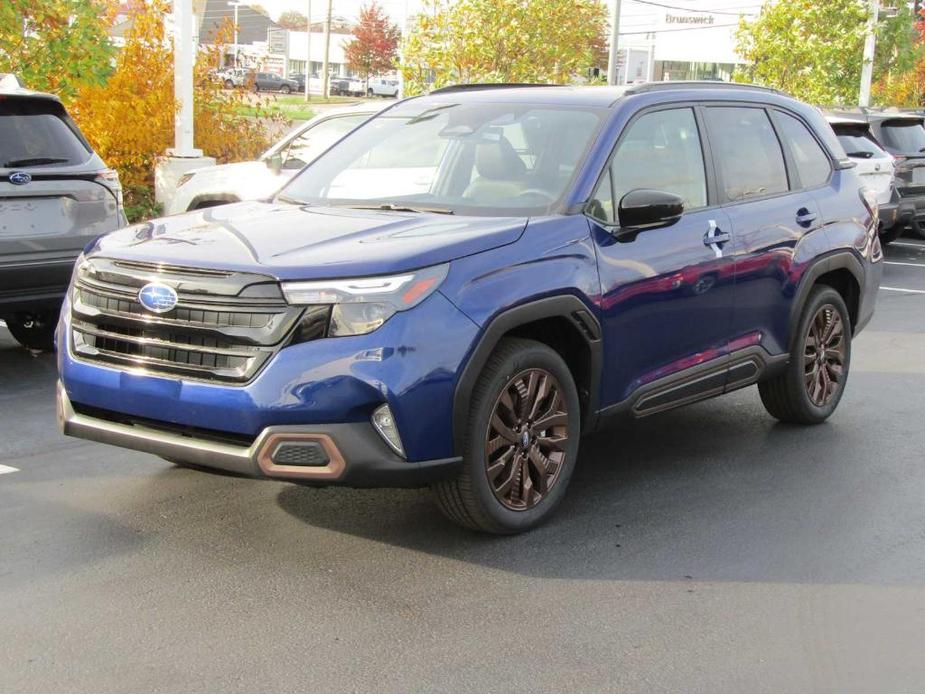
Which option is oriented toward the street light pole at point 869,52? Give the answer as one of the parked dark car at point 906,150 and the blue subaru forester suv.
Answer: the parked dark car

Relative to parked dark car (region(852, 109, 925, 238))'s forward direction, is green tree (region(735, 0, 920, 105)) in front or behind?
in front

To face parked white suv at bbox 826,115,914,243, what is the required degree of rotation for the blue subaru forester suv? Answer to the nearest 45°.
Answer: approximately 180°

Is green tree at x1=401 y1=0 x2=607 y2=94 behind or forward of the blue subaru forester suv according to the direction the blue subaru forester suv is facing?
behind

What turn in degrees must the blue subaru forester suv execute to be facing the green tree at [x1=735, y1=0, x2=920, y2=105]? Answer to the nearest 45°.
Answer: approximately 135° to its right

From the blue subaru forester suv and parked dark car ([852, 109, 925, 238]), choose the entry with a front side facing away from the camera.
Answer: the parked dark car

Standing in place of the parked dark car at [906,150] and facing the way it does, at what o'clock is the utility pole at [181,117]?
The utility pole is roughly at 8 o'clock from the parked dark car.

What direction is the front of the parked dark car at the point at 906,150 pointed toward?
away from the camera

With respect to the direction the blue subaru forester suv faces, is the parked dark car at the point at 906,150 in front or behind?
behind

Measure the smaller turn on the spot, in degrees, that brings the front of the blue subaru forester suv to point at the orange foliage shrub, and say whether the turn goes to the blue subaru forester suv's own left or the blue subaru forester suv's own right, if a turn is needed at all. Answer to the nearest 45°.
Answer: approximately 135° to the blue subaru forester suv's own right

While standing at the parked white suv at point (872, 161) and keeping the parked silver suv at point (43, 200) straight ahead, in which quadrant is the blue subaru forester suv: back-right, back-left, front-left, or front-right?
front-left

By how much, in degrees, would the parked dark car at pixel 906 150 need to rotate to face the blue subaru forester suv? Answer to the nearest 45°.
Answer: approximately 180°

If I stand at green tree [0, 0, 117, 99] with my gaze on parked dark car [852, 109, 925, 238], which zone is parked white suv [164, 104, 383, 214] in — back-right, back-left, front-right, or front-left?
front-right

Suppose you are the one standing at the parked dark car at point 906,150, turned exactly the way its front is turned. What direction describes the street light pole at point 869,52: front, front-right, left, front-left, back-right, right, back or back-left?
front

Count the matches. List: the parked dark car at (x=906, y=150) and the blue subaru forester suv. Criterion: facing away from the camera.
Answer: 1

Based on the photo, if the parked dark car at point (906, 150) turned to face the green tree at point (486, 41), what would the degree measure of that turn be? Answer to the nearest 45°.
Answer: approximately 90° to its left

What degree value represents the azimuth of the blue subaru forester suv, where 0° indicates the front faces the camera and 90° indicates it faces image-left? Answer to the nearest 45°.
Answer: approximately 45°
